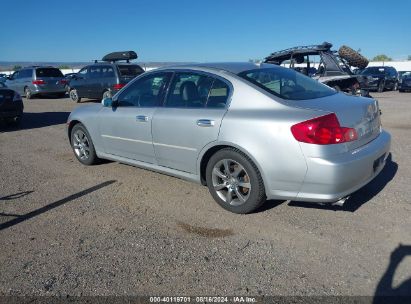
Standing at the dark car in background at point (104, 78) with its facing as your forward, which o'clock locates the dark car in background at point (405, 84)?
the dark car in background at point (405, 84) is roughly at 4 o'clock from the dark car in background at point (104, 78).

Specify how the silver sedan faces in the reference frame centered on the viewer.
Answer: facing away from the viewer and to the left of the viewer

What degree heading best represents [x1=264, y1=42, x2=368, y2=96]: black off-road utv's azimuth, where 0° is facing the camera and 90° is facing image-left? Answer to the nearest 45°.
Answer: approximately 135°

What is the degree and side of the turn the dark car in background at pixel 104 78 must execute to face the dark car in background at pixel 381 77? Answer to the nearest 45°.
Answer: approximately 135° to its right

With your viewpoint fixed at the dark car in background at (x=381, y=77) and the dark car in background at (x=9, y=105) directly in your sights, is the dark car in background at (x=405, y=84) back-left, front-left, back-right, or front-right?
back-left

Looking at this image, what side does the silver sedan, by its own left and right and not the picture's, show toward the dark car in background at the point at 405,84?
right

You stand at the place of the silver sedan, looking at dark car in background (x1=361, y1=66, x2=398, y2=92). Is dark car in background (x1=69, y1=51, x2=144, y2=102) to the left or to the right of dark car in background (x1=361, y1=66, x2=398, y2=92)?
left

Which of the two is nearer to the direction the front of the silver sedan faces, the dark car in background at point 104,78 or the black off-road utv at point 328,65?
the dark car in background

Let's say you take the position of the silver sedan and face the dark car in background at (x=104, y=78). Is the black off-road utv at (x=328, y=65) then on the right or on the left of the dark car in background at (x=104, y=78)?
right

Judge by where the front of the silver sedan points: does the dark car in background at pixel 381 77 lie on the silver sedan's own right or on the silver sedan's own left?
on the silver sedan's own right

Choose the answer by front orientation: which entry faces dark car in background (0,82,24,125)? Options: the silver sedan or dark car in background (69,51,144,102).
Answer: the silver sedan
